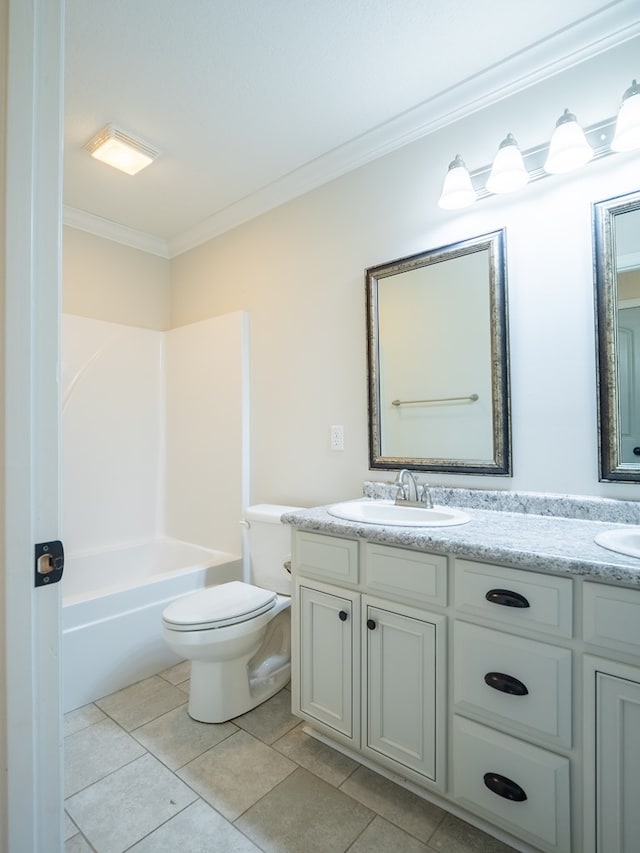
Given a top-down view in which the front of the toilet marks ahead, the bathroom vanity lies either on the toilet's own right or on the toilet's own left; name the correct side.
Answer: on the toilet's own left

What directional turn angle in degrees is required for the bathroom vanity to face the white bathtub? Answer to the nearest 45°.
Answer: approximately 45° to its right

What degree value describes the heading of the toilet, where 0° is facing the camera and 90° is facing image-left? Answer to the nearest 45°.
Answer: approximately 45°

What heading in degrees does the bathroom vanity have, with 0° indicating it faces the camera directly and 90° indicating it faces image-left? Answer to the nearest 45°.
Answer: approximately 45°

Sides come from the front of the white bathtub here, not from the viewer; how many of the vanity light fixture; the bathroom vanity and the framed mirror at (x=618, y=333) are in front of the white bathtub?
3
